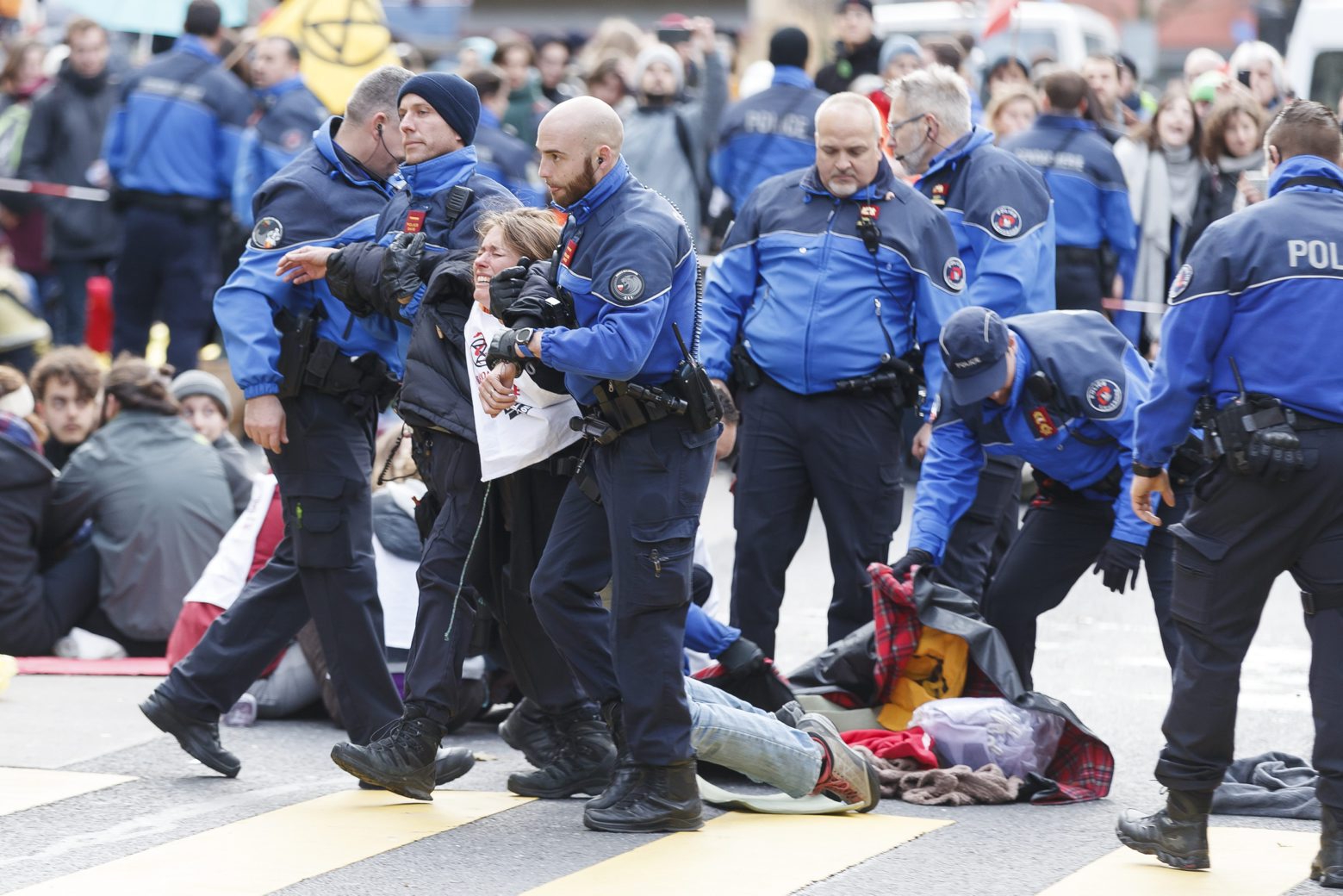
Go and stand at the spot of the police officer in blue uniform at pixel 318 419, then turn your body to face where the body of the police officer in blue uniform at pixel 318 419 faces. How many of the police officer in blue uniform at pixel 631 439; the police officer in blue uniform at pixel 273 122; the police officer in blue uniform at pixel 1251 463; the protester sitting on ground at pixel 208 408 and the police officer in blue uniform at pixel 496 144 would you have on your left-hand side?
3

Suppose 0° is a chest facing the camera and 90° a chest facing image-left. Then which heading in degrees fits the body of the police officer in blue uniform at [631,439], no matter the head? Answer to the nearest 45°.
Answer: approximately 90°

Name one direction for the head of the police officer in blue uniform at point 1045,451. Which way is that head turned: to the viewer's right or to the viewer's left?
to the viewer's left

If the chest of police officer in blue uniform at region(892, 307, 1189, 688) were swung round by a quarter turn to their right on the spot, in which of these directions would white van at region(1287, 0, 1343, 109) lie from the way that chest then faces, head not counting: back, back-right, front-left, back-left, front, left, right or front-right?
front-right

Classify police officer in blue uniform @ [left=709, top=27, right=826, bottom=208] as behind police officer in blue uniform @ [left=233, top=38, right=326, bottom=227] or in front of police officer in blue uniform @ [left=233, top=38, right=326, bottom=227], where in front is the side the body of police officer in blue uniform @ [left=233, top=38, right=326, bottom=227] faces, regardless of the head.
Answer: behind

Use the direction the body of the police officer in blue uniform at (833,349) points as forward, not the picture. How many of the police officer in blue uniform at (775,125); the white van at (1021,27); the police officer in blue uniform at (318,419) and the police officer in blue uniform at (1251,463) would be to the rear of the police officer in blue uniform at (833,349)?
2

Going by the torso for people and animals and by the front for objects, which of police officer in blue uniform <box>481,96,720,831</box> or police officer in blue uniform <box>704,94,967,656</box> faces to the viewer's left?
police officer in blue uniform <box>481,96,720,831</box>

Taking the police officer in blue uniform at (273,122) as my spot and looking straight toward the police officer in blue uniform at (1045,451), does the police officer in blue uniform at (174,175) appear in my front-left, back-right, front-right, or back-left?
back-right

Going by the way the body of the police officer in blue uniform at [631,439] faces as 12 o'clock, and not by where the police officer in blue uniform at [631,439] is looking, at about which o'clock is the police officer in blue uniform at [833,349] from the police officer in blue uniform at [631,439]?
the police officer in blue uniform at [833,349] is roughly at 4 o'clock from the police officer in blue uniform at [631,439].

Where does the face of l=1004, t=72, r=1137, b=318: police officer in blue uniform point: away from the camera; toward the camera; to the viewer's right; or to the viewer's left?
away from the camera

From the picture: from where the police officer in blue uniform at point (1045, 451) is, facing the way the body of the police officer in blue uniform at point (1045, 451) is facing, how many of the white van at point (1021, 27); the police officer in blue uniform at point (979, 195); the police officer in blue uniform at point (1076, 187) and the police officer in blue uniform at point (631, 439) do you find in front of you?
1

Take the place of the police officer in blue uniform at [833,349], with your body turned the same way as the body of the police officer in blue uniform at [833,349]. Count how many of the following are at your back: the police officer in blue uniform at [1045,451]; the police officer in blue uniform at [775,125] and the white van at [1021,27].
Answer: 2

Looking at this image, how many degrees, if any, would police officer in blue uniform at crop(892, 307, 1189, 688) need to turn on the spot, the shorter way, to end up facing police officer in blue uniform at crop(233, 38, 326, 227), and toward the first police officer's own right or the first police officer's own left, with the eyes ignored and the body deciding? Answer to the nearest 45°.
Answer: approximately 90° to the first police officer's own right
